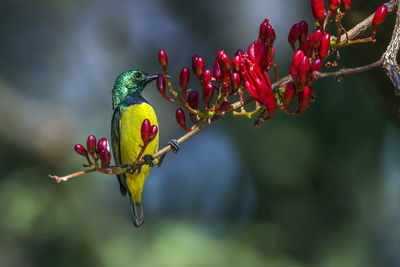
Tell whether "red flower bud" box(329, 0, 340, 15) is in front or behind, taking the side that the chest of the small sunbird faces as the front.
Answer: in front

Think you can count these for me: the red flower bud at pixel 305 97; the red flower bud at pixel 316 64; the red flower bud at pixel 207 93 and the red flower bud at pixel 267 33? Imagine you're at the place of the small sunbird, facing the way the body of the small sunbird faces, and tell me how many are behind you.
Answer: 0

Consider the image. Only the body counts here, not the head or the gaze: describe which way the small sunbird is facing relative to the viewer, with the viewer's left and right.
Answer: facing the viewer and to the right of the viewer

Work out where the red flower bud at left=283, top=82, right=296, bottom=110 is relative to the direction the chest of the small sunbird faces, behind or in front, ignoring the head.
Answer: in front
